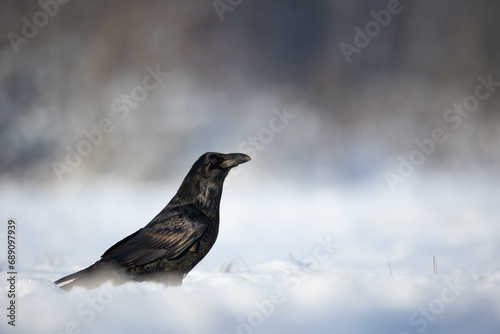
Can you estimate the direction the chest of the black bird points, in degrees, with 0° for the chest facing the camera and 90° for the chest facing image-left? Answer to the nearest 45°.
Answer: approximately 270°
